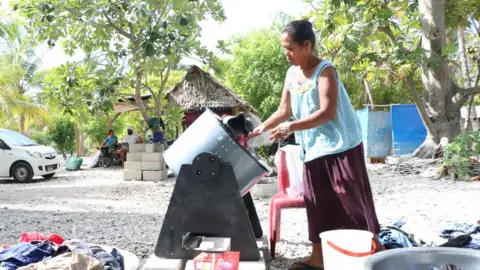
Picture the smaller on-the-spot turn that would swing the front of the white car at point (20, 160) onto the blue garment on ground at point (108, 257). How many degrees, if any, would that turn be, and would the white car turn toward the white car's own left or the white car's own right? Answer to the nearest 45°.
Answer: approximately 45° to the white car's own right

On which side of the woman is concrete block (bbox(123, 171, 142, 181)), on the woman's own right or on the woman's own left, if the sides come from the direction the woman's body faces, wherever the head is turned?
on the woman's own right

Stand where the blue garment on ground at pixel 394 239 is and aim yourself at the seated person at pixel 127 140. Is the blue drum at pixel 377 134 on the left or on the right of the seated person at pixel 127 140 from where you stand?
right

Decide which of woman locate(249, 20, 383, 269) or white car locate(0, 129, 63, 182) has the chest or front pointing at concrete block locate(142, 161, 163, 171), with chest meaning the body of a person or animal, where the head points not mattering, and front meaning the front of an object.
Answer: the white car

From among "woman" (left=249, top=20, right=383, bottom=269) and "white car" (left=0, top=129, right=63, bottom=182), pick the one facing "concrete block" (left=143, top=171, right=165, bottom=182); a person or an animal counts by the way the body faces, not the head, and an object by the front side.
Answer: the white car

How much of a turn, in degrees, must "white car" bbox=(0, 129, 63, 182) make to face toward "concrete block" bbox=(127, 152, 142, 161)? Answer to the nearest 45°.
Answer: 0° — it already faces it

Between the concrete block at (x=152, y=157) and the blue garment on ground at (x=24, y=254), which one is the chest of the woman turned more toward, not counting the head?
the blue garment on ground

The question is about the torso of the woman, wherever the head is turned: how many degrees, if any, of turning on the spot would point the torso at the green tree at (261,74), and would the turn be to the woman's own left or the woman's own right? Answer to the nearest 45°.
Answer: approximately 135° to the woman's own right

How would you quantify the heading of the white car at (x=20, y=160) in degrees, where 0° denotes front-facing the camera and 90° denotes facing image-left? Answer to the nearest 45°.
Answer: approximately 315°

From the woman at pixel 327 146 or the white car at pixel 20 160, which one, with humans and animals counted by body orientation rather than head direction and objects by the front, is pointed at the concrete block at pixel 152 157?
the white car

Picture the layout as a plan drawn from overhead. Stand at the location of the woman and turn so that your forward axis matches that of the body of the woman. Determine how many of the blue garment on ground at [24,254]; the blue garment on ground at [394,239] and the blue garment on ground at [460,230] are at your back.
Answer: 2
